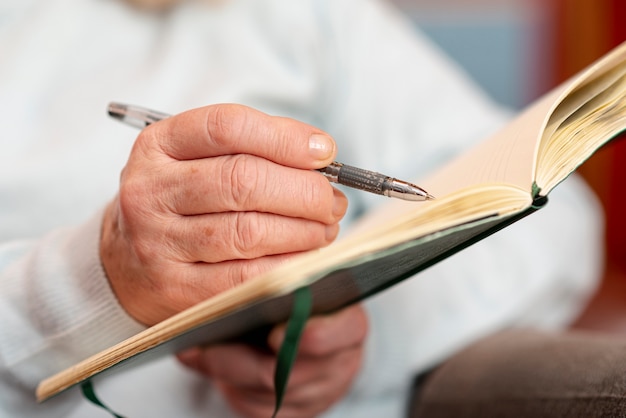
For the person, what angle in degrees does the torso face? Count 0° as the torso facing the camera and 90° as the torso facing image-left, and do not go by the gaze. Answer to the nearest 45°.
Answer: approximately 0°
